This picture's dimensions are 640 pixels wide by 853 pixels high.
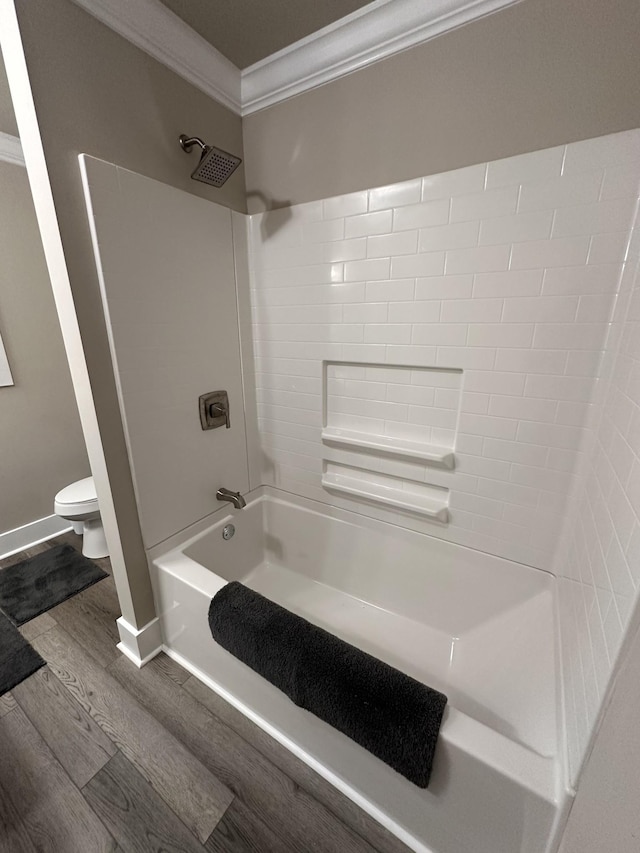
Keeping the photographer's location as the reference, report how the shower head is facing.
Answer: facing the viewer and to the right of the viewer

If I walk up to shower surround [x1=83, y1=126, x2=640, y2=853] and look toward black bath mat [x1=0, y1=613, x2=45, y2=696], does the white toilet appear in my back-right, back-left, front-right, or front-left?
front-right

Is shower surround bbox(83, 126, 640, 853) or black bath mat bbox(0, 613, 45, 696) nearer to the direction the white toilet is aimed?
the black bath mat

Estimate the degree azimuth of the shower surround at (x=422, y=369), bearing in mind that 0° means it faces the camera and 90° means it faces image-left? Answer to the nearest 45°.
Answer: approximately 45°

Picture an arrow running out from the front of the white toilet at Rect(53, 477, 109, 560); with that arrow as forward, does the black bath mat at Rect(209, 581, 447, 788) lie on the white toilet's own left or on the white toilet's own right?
on the white toilet's own left

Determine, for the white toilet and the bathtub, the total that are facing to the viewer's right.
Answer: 0

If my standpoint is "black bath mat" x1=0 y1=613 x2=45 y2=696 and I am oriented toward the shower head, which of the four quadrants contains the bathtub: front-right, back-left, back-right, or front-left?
front-right

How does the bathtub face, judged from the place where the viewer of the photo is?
facing the viewer and to the left of the viewer
